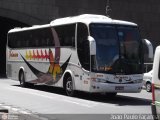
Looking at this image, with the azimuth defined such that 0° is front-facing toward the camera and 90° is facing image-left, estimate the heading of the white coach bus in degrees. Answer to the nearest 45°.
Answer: approximately 315°
